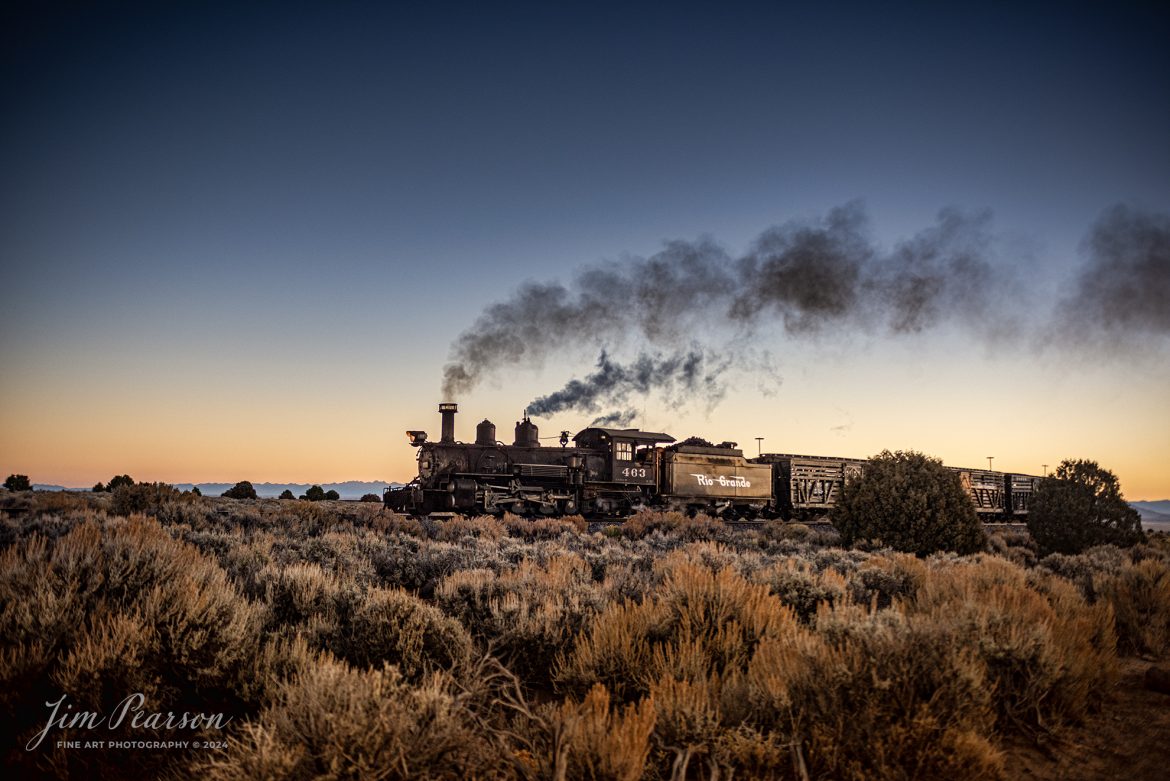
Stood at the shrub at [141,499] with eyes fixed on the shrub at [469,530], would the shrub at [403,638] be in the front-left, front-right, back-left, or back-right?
front-right

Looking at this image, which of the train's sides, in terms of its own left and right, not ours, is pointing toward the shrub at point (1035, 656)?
left

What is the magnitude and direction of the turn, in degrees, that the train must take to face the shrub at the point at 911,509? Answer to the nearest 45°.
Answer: approximately 135° to its left

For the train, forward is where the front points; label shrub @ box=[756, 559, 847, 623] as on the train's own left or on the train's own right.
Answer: on the train's own left

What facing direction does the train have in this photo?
to the viewer's left

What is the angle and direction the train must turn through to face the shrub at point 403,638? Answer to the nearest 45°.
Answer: approximately 90° to its left

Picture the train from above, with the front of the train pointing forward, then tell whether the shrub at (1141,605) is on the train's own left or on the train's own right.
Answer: on the train's own left

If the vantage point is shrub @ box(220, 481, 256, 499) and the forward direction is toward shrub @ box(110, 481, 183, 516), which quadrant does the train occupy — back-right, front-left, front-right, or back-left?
front-left

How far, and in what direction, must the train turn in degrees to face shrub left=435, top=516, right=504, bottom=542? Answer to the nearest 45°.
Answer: approximately 90° to its left

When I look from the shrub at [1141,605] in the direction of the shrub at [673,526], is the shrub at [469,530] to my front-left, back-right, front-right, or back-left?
front-left

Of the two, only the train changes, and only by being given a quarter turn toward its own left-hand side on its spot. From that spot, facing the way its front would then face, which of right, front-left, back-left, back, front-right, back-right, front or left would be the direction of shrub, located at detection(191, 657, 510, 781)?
front

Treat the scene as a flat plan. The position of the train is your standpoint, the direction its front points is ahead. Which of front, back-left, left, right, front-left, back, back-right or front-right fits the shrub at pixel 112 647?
left
